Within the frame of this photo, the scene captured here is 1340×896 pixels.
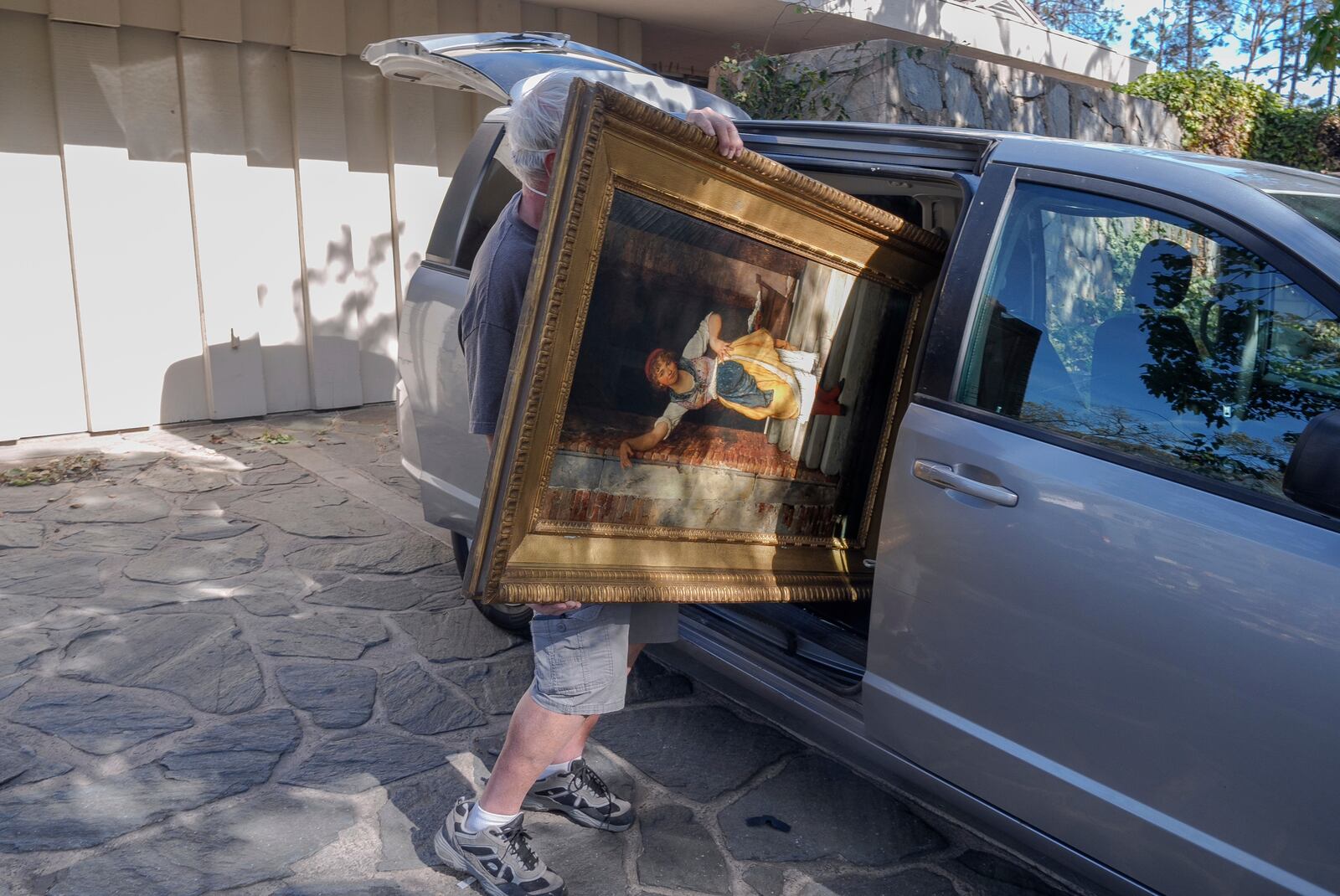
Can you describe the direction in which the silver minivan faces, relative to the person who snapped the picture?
facing the viewer and to the right of the viewer

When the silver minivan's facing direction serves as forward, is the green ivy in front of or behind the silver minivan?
behind

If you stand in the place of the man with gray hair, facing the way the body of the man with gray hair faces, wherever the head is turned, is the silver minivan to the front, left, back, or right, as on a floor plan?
front

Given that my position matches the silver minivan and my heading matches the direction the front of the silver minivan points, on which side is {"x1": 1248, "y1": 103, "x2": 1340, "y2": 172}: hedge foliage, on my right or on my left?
on my left

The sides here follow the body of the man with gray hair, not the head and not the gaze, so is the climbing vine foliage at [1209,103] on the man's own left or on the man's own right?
on the man's own left

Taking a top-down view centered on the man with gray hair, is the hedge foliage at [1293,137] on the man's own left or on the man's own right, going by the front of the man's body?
on the man's own left

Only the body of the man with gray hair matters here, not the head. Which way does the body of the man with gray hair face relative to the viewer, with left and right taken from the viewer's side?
facing to the right of the viewer

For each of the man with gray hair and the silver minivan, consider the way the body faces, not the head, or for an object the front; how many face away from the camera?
0

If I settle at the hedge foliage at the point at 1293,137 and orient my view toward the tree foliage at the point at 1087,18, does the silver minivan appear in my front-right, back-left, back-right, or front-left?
back-left

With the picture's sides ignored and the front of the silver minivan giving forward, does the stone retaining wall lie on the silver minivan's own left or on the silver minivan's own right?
on the silver minivan's own left

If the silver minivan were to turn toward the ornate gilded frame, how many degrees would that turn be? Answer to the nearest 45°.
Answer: approximately 135° to its right
